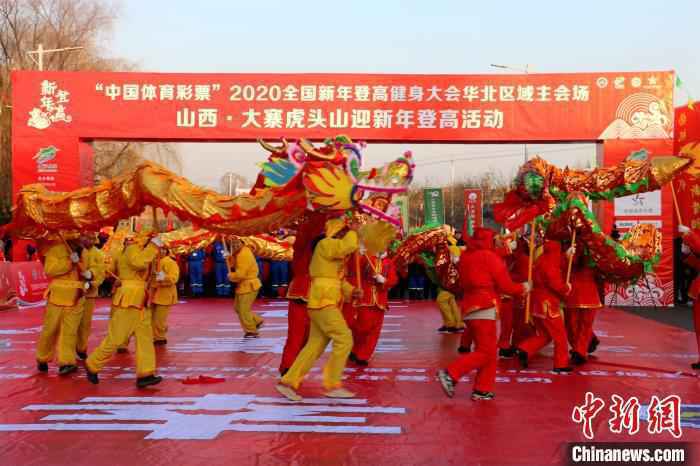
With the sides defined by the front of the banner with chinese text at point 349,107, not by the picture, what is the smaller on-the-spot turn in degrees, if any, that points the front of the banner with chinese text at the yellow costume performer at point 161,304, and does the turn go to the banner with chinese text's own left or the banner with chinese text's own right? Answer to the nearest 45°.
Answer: approximately 45° to the banner with chinese text's own right

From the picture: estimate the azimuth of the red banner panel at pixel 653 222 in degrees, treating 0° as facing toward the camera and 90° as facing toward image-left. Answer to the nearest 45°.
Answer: approximately 0°

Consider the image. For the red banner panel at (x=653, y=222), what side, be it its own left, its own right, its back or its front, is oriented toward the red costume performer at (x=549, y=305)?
front
